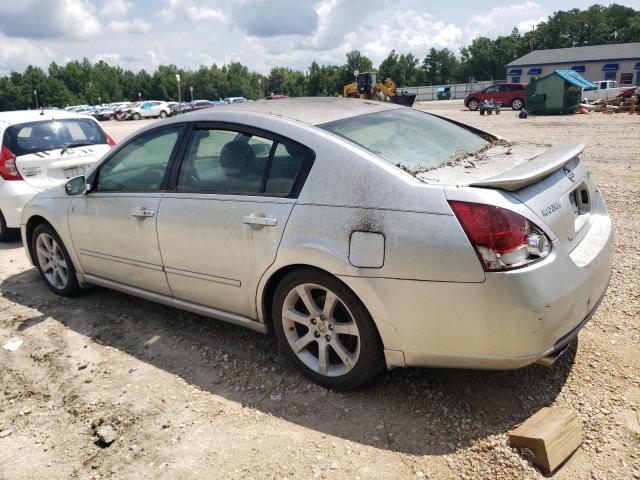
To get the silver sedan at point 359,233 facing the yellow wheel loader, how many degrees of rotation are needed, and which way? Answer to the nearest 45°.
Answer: approximately 45° to its right

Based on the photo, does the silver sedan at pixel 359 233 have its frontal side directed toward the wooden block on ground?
no

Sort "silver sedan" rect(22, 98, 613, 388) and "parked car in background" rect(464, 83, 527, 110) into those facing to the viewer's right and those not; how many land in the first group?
0

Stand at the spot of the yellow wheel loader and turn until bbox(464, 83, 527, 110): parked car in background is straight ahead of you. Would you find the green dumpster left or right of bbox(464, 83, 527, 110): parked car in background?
right

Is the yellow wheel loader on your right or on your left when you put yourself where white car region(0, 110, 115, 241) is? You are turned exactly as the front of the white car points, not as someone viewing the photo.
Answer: on your right

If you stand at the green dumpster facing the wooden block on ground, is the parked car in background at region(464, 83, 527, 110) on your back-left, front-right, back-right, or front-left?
back-right

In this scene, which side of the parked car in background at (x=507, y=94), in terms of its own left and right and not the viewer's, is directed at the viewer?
left

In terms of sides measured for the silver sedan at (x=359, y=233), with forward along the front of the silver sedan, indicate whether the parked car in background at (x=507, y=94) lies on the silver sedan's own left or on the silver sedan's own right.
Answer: on the silver sedan's own right

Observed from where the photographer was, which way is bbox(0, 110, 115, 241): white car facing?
facing away from the viewer and to the left of the viewer

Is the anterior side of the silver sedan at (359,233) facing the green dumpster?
no

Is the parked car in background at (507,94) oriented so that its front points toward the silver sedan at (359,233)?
no

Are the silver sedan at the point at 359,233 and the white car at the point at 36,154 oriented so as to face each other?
no

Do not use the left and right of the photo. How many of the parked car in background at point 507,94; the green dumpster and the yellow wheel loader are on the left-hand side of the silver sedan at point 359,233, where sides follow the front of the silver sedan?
0

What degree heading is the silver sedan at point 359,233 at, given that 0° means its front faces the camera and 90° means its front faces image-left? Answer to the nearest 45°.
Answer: approximately 135°

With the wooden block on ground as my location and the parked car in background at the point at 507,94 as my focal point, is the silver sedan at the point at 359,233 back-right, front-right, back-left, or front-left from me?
front-left

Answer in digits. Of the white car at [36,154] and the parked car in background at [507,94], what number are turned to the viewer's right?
0
